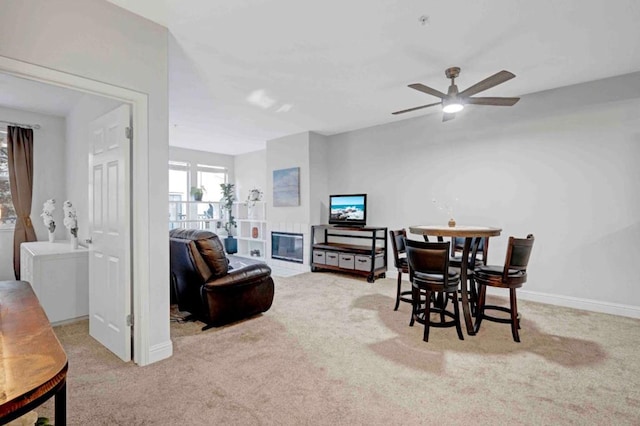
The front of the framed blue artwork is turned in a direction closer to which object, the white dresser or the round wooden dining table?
the white dresser

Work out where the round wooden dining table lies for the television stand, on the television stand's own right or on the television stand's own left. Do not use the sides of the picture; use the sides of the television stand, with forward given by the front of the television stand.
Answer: on the television stand's own left

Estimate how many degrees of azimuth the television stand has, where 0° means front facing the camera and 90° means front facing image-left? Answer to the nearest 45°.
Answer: approximately 45°

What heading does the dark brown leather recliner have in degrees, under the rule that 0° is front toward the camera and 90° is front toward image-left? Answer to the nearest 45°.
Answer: approximately 225°

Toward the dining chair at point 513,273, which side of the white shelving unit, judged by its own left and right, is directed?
left

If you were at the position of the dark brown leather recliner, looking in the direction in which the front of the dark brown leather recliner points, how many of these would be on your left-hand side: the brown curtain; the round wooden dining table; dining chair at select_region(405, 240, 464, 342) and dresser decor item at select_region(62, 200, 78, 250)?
2

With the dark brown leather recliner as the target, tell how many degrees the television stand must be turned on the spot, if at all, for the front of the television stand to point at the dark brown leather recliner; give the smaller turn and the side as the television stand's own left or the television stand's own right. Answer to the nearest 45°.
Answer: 0° — it already faces it

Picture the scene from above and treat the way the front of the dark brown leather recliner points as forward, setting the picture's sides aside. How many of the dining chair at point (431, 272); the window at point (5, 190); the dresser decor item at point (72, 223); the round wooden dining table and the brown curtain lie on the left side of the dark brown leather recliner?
3

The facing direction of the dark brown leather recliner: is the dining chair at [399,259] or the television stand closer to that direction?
the television stand

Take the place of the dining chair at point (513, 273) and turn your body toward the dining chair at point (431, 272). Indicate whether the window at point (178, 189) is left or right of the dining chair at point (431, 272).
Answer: right

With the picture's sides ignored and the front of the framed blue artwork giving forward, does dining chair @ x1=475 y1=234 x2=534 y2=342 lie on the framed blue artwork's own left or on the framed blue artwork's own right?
on the framed blue artwork's own left

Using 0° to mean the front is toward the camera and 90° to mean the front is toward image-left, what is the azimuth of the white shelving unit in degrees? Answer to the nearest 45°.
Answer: approximately 45°
